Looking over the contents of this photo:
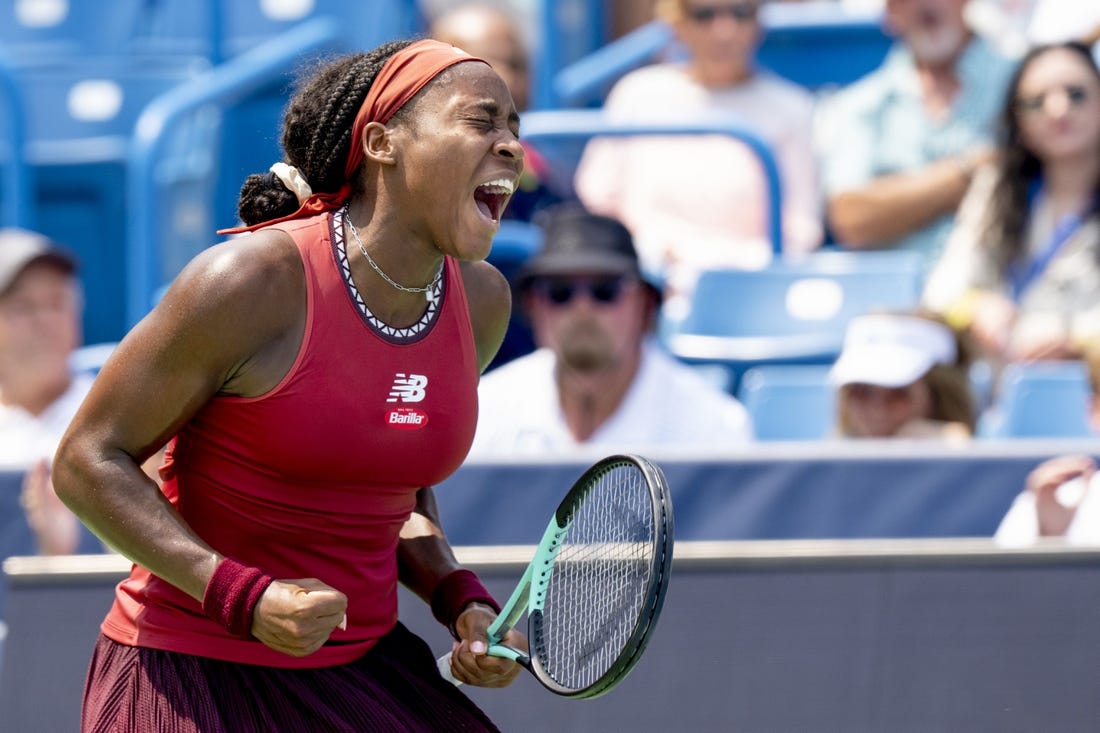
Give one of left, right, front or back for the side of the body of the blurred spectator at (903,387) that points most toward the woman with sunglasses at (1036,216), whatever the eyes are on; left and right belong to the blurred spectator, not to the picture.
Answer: back

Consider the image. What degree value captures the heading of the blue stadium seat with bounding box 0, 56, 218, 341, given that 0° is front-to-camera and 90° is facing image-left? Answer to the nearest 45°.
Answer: approximately 0°

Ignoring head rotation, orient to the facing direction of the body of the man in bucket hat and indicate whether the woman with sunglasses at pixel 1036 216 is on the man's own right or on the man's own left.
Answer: on the man's own left

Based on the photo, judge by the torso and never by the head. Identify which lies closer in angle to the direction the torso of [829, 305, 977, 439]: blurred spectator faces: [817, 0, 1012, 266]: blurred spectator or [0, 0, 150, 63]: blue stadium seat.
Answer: the blue stadium seat

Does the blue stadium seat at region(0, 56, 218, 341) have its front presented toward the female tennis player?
yes

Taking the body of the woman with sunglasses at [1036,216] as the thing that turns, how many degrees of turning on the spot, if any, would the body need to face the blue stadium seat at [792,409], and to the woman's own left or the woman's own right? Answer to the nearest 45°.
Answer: approximately 45° to the woman's own right

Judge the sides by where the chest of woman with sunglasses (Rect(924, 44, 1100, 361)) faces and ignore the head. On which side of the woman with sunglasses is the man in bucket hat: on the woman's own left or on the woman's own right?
on the woman's own right

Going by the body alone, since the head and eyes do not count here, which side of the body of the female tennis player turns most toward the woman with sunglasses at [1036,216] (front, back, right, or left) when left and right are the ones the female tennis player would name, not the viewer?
left

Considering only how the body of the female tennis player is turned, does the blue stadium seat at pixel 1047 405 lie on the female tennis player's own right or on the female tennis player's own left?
on the female tennis player's own left
